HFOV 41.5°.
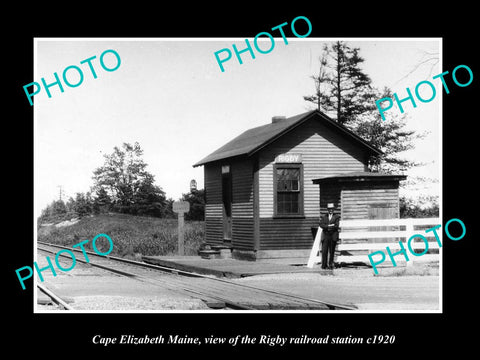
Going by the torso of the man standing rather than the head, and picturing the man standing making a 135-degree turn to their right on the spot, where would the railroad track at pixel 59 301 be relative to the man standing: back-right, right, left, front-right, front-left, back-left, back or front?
left

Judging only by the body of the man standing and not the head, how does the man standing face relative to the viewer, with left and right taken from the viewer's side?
facing the viewer
